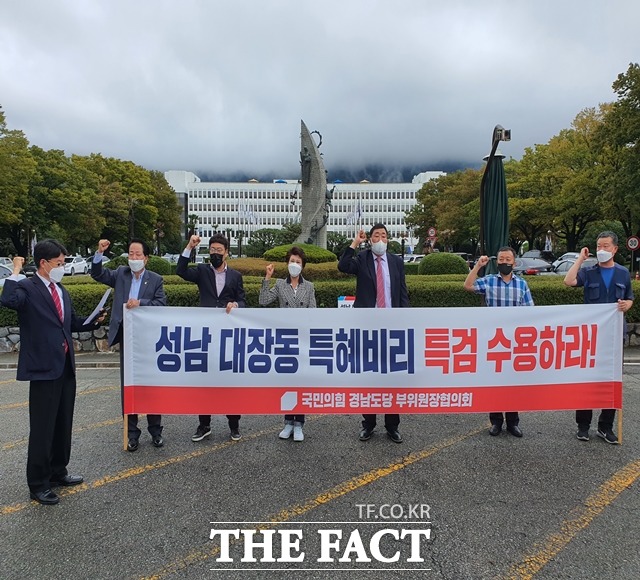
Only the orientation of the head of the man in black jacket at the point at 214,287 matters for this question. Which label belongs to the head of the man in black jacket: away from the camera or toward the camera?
toward the camera

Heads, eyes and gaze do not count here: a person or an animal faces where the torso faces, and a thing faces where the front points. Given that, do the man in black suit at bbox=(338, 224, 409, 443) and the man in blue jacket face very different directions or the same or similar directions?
same or similar directions

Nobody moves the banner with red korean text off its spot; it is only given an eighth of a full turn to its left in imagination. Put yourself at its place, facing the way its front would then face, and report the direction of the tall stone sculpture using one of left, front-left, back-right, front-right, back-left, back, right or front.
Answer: back-left

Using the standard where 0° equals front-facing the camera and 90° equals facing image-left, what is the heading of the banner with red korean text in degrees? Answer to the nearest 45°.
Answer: approximately 0°

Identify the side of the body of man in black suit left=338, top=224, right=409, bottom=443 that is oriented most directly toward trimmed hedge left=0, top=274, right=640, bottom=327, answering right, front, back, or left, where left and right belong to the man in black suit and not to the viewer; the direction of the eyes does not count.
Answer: back

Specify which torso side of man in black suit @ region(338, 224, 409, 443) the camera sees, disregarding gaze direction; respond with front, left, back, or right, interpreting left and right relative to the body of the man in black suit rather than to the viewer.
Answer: front

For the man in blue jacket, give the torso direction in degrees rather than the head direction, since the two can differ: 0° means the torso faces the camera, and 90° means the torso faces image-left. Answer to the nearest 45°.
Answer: approximately 0°

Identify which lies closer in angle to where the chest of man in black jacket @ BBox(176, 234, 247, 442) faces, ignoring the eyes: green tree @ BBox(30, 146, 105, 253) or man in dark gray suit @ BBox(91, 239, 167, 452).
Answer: the man in dark gray suit

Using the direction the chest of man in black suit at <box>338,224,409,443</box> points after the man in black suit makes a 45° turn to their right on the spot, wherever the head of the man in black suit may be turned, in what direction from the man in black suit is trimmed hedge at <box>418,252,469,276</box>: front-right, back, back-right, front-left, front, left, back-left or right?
back-right

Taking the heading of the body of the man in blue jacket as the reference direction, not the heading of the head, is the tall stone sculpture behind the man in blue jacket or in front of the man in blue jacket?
behind

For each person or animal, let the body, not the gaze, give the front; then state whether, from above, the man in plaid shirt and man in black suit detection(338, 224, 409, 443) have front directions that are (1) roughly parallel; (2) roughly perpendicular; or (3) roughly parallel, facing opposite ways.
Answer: roughly parallel

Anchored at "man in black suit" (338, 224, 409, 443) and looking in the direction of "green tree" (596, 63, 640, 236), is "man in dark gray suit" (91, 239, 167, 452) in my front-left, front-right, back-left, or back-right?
back-left

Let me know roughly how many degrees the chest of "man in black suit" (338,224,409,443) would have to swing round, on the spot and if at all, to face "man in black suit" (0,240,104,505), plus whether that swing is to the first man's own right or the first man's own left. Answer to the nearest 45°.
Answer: approximately 45° to the first man's own right

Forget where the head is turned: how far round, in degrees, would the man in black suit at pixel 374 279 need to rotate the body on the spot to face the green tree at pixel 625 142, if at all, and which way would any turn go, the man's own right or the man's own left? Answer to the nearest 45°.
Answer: approximately 135° to the man's own left

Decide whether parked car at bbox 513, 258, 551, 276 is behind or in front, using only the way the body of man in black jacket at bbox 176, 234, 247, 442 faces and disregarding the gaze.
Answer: behind

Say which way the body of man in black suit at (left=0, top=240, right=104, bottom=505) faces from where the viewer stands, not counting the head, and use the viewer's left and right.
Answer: facing the viewer and to the right of the viewer

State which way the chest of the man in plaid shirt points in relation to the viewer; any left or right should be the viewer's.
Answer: facing the viewer

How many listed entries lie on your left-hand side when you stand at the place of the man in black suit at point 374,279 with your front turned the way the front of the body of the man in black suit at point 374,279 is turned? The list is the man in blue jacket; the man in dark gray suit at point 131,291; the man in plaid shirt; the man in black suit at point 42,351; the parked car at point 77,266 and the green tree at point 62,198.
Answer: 2

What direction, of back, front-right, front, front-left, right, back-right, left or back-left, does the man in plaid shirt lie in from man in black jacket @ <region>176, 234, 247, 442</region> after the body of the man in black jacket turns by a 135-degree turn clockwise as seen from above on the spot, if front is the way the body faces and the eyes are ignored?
back-right
